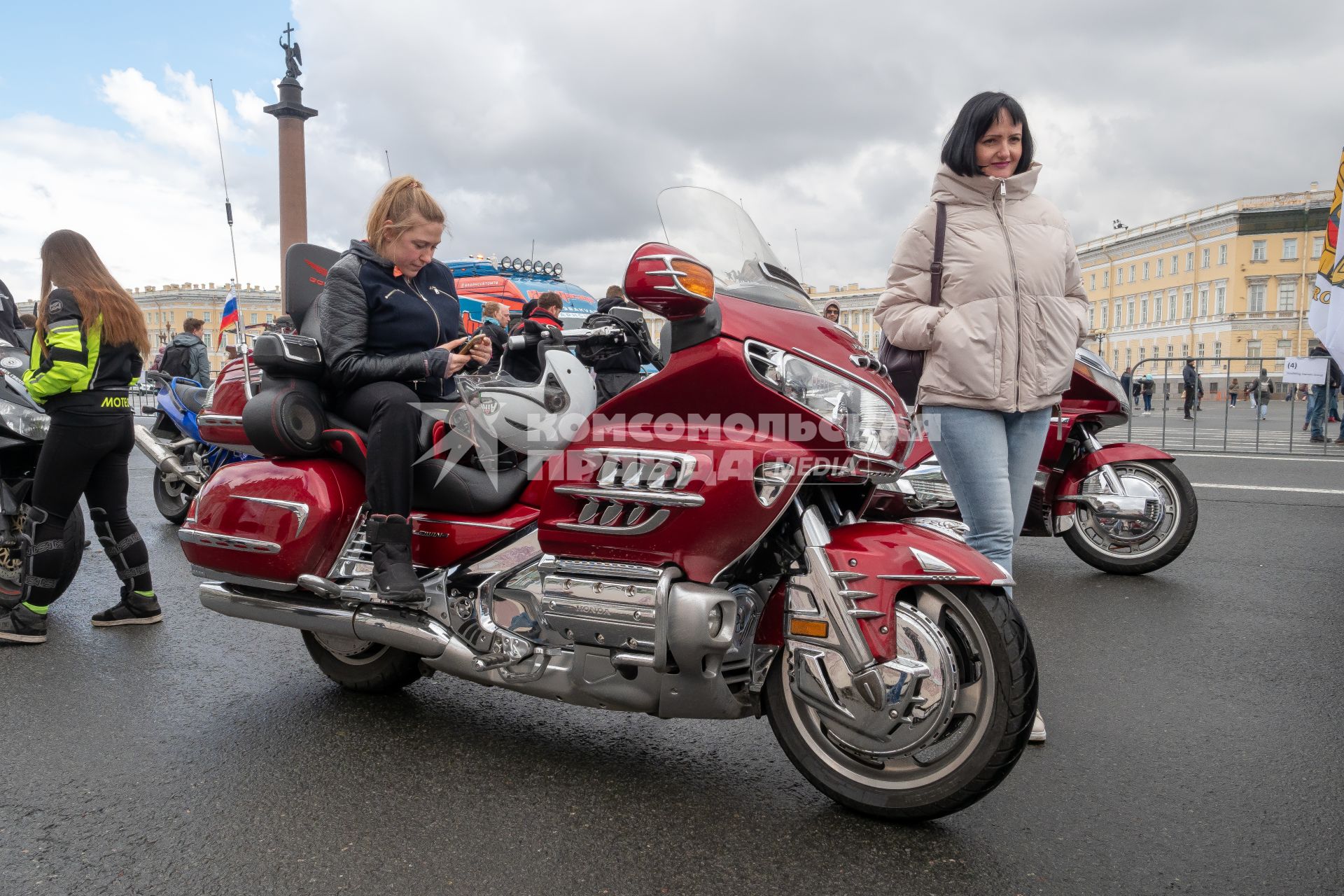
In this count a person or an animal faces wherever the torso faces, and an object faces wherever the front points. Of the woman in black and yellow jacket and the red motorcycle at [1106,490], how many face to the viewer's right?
1

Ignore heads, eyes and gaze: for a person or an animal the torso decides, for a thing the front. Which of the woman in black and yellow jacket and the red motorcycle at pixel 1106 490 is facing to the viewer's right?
the red motorcycle

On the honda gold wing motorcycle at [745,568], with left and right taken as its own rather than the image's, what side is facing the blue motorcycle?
back

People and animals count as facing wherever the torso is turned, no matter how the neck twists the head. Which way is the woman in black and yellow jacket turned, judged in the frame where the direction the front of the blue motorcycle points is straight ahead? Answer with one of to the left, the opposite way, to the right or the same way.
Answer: to the left

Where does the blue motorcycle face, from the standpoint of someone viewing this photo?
facing away from the viewer and to the right of the viewer

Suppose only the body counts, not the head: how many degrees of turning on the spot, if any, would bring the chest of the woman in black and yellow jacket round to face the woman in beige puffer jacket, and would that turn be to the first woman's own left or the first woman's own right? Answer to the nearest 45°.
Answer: approximately 180°

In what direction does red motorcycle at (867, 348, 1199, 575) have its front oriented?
to the viewer's right

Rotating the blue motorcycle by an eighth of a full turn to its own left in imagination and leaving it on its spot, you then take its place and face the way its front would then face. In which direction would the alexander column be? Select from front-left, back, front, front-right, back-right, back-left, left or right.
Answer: front

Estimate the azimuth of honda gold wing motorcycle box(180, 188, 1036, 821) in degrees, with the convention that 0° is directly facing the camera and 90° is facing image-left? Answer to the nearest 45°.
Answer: approximately 315°

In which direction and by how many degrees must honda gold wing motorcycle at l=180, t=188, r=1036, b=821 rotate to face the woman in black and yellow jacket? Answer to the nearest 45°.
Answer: approximately 180°

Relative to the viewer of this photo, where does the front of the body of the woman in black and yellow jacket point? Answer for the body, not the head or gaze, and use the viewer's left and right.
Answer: facing away from the viewer and to the left of the viewer

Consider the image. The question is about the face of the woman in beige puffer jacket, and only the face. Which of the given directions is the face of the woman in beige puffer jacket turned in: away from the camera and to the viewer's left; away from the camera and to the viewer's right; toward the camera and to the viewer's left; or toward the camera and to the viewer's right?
toward the camera and to the viewer's right
